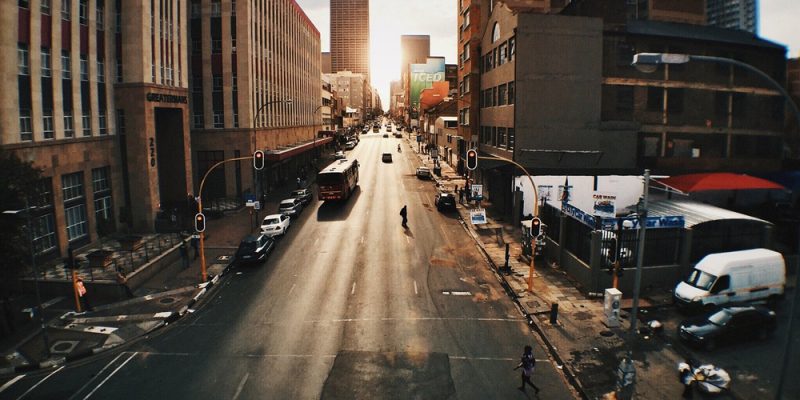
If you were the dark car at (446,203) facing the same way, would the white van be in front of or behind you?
behind

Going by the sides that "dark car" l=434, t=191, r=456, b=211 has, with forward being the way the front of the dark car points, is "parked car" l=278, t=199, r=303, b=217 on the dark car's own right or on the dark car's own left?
on the dark car's own left

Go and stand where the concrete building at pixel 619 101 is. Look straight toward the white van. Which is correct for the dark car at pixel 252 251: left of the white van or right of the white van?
right

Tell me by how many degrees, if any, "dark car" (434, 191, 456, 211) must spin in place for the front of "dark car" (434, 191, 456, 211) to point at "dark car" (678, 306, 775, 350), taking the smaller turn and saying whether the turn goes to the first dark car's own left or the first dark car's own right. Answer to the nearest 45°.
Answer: approximately 180°

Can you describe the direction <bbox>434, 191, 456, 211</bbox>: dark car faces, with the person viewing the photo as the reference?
facing away from the viewer

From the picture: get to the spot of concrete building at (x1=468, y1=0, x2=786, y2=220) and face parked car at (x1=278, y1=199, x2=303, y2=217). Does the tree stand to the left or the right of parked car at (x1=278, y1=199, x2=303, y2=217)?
left

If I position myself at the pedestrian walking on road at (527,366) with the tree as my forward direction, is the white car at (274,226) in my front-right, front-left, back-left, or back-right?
front-right

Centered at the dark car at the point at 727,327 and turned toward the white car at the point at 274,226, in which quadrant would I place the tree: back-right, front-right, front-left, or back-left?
front-left

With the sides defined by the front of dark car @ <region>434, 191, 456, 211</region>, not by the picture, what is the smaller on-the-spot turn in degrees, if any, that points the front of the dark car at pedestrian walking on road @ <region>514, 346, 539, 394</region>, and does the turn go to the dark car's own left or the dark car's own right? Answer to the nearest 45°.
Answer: approximately 180°

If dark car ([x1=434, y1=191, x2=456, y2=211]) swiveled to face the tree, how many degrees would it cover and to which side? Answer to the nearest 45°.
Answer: approximately 135° to its left
